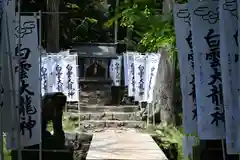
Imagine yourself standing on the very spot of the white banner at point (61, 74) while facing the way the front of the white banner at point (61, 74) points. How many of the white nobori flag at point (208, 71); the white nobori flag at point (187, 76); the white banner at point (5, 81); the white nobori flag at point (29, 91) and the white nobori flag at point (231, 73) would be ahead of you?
5

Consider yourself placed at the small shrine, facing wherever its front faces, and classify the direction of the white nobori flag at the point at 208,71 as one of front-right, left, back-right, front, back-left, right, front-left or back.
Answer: front

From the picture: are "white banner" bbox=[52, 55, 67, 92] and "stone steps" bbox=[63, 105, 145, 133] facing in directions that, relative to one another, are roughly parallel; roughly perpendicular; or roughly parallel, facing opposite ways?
roughly parallel

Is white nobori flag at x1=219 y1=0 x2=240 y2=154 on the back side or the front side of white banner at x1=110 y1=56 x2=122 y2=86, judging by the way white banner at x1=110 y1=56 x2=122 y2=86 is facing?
on the front side

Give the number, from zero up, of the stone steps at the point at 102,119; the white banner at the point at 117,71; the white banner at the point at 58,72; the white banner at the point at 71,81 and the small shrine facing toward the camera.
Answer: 5

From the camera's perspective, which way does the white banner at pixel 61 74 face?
toward the camera

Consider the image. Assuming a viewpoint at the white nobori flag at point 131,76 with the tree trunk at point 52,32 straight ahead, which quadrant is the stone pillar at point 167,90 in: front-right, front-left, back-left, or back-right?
back-left

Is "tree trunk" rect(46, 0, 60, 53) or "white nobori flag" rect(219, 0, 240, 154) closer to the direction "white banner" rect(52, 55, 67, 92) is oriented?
the white nobori flag

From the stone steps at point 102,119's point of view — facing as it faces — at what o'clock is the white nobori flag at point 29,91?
The white nobori flag is roughly at 12 o'clock from the stone steps.

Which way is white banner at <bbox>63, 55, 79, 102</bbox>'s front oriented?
toward the camera

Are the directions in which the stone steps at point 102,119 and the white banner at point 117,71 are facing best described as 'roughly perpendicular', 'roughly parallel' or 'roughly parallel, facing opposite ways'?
roughly parallel

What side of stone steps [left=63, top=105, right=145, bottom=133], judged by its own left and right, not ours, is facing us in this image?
front

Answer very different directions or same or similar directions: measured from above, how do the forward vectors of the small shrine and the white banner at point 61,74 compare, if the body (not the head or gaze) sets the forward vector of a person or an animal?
same or similar directions

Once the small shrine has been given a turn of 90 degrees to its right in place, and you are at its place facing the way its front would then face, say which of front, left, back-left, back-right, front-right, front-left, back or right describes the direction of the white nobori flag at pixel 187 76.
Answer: left

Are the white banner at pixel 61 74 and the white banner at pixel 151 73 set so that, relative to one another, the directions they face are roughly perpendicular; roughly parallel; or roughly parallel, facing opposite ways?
roughly parallel

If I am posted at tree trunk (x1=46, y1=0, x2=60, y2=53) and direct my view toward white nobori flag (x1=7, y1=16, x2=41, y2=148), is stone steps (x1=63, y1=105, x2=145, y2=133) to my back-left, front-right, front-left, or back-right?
front-left

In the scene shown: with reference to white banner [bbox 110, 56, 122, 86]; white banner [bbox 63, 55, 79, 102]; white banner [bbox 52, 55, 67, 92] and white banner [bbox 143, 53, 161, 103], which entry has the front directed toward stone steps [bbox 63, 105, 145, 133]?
white banner [bbox 110, 56, 122, 86]

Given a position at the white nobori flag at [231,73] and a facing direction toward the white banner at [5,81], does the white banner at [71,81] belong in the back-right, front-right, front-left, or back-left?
front-right

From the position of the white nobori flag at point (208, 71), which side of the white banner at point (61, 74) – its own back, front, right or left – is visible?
front

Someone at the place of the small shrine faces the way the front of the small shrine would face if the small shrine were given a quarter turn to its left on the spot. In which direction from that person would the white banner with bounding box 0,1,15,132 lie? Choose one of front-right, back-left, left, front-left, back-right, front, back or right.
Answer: right
